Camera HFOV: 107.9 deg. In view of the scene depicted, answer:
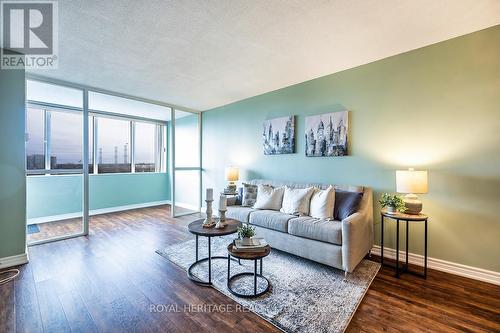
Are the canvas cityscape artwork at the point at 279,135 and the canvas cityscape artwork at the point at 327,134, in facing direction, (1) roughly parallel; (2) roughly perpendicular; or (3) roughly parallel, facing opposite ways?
roughly parallel

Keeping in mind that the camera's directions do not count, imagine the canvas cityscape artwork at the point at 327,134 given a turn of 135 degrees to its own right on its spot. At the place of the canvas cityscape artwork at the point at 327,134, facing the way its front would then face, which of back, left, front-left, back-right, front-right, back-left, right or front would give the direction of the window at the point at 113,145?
left

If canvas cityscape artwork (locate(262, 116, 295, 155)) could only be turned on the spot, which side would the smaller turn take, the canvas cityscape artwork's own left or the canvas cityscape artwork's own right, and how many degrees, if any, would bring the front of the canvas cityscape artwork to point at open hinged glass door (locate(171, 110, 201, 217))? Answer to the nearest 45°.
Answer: approximately 90° to the canvas cityscape artwork's own right

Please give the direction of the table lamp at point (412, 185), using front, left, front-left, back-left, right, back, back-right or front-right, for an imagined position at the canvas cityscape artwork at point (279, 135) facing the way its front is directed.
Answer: left

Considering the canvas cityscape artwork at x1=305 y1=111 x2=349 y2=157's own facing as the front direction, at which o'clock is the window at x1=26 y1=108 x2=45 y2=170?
The window is roughly at 1 o'clock from the canvas cityscape artwork.

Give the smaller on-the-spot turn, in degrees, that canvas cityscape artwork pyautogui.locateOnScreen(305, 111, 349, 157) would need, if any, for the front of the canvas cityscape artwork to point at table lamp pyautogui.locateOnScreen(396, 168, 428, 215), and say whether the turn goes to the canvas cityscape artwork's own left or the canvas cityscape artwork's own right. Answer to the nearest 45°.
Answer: approximately 90° to the canvas cityscape artwork's own left

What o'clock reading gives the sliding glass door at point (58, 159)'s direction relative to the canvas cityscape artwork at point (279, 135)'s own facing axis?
The sliding glass door is roughly at 1 o'clock from the canvas cityscape artwork.

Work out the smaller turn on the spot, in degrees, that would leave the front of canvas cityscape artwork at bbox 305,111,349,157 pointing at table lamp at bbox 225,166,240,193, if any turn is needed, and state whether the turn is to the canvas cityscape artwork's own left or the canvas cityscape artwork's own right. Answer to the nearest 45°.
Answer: approximately 45° to the canvas cityscape artwork's own right

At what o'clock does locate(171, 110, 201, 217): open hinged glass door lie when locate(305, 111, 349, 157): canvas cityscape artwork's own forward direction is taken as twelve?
The open hinged glass door is roughly at 2 o'clock from the canvas cityscape artwork.

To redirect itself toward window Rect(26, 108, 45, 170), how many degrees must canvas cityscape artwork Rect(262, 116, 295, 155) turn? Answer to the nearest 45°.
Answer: approximately 45° to its right

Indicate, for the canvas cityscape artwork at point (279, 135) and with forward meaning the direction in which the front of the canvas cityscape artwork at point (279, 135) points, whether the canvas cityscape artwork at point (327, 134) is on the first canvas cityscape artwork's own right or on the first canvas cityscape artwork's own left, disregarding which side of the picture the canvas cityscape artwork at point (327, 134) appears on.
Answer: on the first canvas cityscape artwork's own left

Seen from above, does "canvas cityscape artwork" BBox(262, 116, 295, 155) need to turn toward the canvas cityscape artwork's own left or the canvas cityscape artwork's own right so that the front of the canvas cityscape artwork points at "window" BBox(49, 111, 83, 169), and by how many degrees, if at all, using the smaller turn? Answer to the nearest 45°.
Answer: approximately 45° to the canvas cityscape artwork's own right

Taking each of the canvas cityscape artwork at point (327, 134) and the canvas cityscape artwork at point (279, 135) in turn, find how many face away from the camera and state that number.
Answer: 0

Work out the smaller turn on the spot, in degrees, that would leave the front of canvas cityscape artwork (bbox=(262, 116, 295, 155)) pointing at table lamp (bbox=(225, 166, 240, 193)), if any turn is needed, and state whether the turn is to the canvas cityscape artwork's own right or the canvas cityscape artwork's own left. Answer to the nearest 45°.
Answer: approximately 45° to the canvas cityscape artwork's own right

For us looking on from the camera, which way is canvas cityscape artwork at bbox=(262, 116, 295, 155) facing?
facing the viewer and to the left of the viewer
